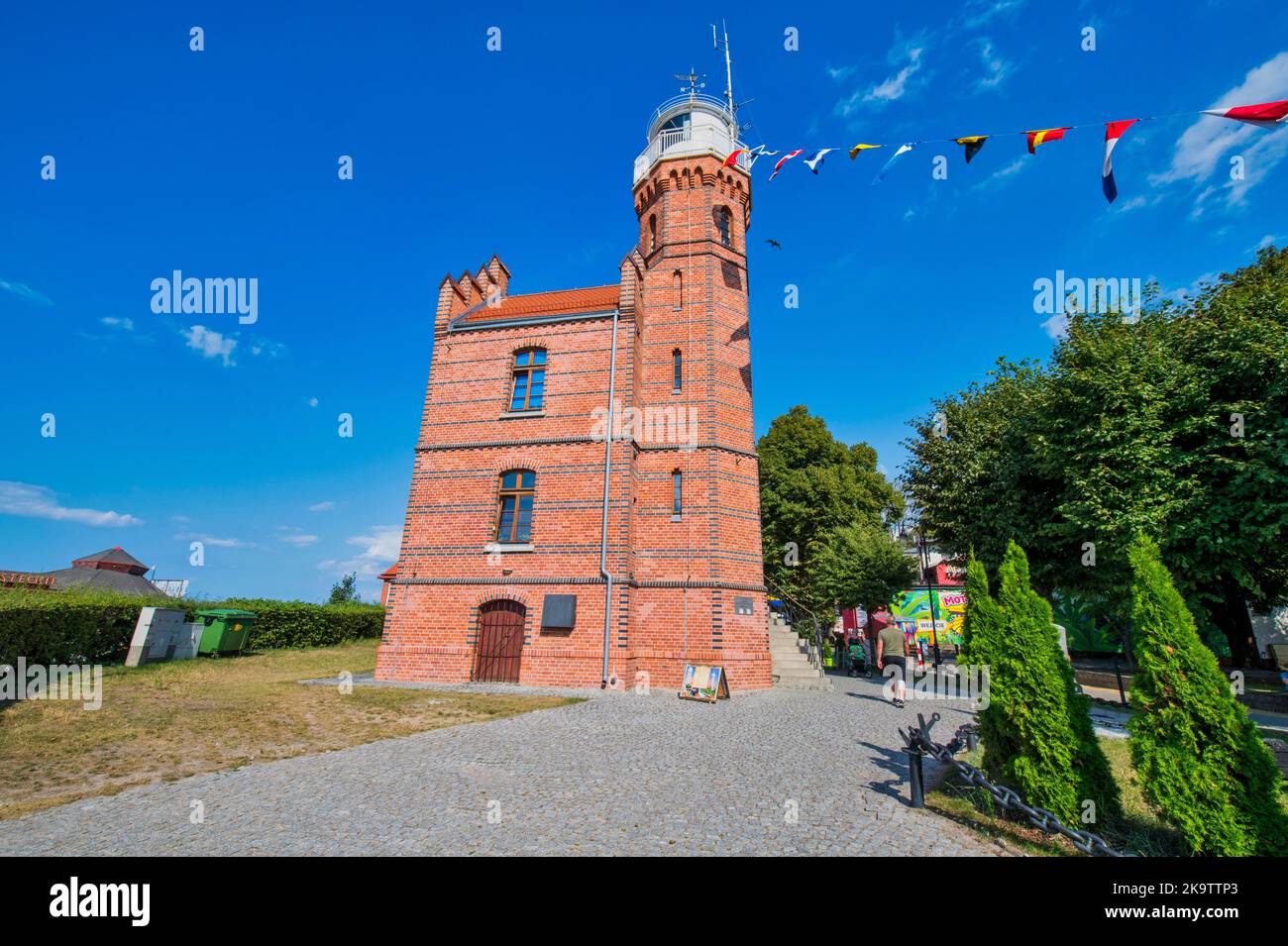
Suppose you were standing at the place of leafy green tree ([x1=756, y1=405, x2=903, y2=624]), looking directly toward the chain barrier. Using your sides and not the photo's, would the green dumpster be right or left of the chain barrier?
right

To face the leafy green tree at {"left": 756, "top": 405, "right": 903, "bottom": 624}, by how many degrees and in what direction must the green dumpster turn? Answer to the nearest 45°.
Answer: approximately 45° to its left

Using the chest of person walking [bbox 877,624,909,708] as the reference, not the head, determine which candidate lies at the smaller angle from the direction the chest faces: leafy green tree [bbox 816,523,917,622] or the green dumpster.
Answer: the leafy green tree

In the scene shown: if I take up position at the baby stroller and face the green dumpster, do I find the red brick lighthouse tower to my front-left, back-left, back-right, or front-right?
front-left
